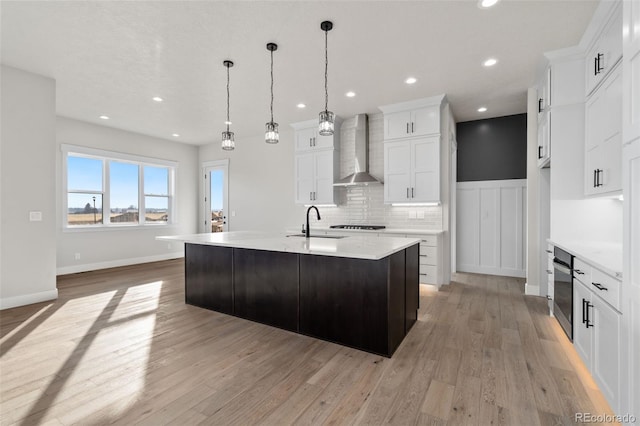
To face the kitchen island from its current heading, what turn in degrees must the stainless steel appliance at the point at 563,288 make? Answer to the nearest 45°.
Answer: approximately 45° to its left

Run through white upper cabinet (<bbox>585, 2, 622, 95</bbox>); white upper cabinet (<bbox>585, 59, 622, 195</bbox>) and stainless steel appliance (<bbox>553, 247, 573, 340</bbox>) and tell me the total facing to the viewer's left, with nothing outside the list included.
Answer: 3

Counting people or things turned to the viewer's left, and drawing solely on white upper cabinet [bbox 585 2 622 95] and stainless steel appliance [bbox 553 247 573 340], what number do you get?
2

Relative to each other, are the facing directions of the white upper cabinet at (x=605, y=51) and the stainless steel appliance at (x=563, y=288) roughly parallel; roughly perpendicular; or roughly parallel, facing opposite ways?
roughly parallel

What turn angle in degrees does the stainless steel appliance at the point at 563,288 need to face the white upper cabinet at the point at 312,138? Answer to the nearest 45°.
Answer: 0° — it already faces it

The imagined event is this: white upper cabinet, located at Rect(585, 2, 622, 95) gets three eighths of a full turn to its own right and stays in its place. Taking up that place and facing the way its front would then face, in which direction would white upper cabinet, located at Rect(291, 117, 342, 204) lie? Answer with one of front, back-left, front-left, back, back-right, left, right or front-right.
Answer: back-left

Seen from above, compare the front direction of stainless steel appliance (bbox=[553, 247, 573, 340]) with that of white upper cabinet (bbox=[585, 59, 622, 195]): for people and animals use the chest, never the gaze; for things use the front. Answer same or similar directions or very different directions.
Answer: same or similar directions

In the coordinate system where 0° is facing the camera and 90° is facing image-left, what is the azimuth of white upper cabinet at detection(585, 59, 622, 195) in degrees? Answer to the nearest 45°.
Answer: approximately 90°

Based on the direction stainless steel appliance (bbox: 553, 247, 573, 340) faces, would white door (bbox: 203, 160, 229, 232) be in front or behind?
in front

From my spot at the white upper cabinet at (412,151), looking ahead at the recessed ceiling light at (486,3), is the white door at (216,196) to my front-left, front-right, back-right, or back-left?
back-right

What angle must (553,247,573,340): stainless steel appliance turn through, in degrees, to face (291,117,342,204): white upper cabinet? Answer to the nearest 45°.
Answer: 0° — it already faces it

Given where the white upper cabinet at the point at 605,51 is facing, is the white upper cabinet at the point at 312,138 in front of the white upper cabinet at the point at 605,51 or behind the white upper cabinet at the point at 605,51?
in front

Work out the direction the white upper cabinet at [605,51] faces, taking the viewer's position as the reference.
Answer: facing to the left of the viewer

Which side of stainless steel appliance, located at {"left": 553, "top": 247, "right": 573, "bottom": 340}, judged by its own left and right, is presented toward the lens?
left

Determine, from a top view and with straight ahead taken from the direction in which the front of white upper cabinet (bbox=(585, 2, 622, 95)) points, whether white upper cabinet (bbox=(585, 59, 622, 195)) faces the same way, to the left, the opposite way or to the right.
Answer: the same way

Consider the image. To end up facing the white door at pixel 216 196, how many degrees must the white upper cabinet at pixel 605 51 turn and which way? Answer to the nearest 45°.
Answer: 0° — it already faces it
